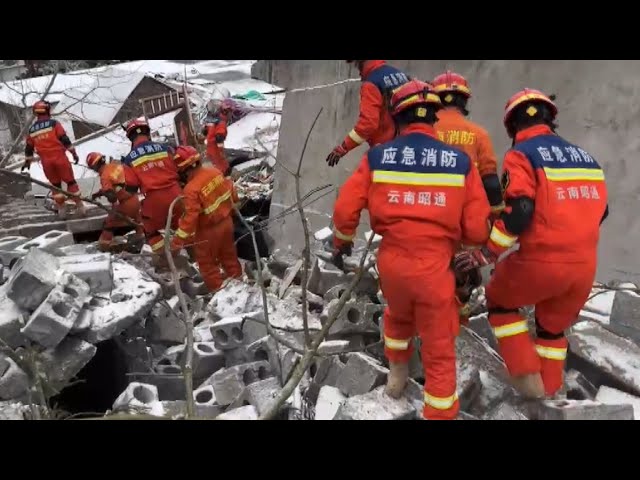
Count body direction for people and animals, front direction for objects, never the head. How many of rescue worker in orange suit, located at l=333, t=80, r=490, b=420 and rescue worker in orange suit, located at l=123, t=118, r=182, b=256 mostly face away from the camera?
2

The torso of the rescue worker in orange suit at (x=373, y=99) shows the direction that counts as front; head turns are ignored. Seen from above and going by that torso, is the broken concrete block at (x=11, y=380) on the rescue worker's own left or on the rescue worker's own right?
on the rescue worker's own left

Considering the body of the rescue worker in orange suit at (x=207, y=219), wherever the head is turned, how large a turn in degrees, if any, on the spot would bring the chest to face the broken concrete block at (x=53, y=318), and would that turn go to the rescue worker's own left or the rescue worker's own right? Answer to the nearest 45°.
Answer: approximately 90° to the rescue worker's own left

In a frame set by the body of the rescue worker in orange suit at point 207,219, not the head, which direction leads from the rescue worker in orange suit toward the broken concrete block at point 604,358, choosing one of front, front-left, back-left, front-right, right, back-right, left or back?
back

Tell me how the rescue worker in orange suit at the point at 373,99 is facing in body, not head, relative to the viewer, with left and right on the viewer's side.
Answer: facing away from the viewer and to the left of the viewer

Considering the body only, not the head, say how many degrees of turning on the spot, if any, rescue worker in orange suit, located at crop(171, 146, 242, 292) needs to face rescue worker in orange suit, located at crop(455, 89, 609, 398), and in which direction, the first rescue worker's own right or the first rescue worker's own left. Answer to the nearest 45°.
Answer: approximately 180°

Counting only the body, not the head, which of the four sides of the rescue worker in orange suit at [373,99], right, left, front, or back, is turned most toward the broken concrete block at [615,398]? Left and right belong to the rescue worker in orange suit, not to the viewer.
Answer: back

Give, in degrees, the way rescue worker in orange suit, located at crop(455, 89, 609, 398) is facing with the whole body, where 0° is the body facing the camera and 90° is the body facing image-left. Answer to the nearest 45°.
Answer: approximately 135°

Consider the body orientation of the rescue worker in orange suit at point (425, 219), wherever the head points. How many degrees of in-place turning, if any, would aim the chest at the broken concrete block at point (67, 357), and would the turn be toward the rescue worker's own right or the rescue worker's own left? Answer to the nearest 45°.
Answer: approximately 90° to the rescue worker's own left

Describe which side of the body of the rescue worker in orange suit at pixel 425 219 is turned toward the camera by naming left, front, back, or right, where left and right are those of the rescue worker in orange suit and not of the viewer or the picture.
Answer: back

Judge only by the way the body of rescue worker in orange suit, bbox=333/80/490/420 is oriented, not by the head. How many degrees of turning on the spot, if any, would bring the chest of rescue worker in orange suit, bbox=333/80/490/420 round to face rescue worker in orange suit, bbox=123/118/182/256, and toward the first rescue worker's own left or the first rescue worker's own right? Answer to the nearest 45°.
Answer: approximately 45° to the first rescue worker's own left

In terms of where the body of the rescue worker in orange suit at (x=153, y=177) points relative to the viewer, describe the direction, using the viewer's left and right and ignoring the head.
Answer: facing away from the viewer

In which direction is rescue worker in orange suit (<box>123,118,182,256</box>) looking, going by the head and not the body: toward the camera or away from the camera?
away from the camera

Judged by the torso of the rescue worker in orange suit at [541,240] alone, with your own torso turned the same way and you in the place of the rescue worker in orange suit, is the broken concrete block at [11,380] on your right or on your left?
on your left
